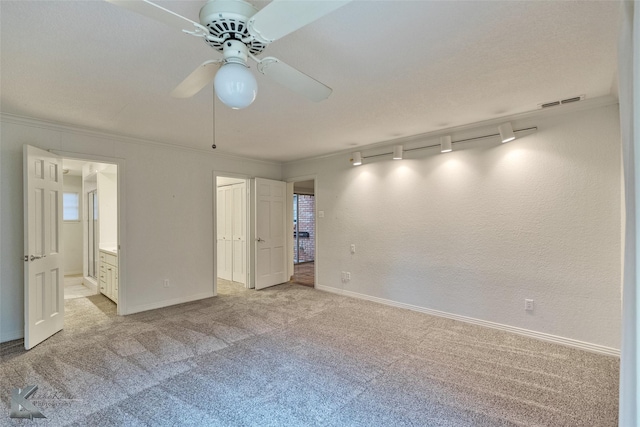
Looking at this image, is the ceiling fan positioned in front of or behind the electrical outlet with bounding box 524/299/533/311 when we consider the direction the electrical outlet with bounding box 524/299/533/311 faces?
in front

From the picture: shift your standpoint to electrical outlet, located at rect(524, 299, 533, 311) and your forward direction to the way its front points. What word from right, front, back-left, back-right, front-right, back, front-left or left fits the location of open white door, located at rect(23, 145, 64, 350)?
front-right

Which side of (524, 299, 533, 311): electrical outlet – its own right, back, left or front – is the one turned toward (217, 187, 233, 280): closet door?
right

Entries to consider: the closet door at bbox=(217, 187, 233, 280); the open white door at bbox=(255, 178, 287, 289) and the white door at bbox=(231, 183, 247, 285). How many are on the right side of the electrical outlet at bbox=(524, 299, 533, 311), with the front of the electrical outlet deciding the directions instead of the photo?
3

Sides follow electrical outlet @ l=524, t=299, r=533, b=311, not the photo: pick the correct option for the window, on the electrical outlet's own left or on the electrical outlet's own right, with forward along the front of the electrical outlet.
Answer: on the electrical outlet's own right

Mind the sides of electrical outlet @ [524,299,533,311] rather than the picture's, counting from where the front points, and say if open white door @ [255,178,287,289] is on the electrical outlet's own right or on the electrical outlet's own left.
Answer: on the electrical outlet's own right

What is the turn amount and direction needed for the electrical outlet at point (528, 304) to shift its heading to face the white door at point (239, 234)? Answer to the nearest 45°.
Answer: approximately 90° to its right
